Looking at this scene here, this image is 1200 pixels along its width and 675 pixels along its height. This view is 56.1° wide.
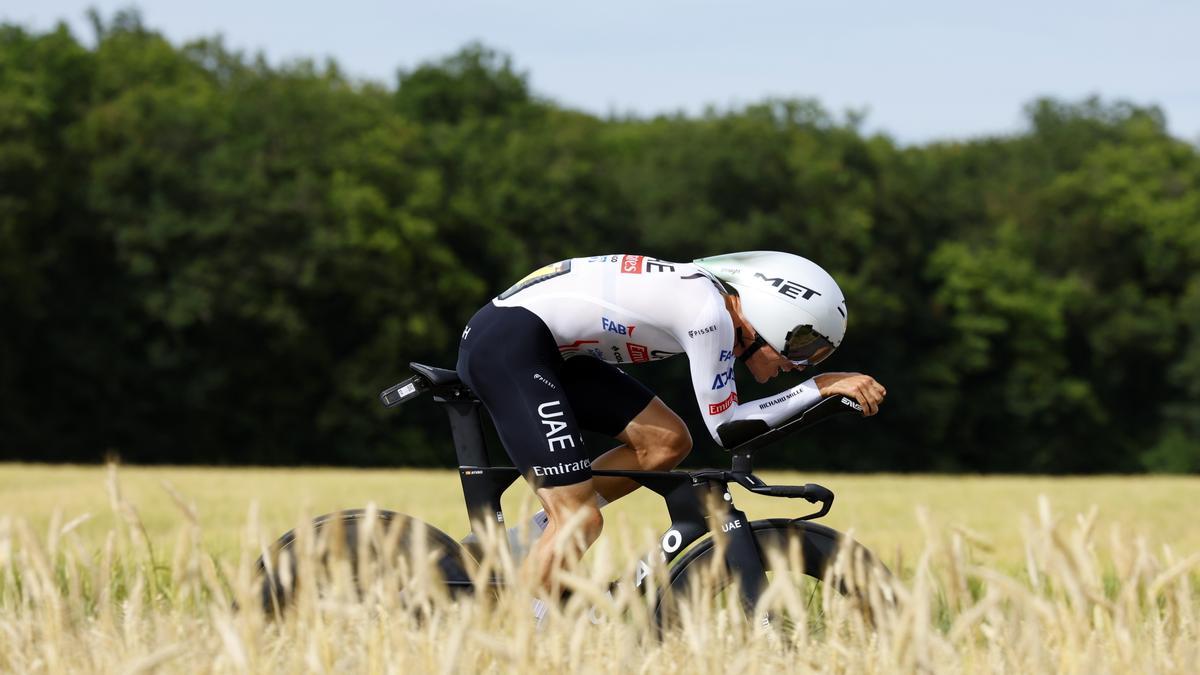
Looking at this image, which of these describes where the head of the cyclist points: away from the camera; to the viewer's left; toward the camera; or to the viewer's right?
to the viewer's right

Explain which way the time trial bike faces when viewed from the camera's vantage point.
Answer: facing to the right of the viewer

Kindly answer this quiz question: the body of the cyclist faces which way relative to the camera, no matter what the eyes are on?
to the viewer's right
